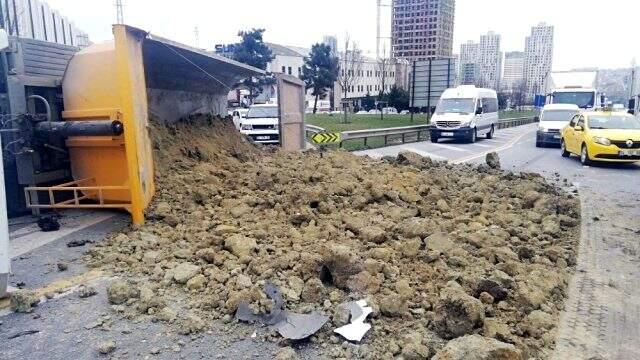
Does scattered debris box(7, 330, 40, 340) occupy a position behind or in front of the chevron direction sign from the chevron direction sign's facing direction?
in front

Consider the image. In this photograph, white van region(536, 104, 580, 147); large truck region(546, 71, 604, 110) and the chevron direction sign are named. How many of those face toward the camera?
3

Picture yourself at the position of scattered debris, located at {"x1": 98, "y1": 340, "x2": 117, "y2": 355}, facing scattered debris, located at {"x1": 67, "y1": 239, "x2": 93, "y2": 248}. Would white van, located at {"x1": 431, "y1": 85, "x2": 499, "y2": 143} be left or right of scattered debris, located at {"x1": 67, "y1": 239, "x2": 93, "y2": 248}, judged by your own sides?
right

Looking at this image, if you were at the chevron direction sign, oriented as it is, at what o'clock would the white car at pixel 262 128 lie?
The white car is roughly at 4 o'clock from the chevron direction sign.

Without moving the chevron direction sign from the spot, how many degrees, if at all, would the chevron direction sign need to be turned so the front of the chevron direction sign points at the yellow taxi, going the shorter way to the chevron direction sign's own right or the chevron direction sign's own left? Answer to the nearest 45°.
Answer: approximately 90° to the chevron direction sign's own left

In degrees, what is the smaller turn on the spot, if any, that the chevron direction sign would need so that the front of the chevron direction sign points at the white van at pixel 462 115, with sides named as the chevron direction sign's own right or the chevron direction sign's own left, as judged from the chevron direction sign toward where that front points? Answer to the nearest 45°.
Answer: approximately 135° to the chevron direction sign's own left

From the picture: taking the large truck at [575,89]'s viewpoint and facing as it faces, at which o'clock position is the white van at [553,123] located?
The white van is roughly at 12 o'clock from the large truck.

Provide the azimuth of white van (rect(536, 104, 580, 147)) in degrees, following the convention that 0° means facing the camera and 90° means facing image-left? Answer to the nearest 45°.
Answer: approximately 0°

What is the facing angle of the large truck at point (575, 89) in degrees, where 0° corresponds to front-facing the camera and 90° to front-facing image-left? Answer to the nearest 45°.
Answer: approximately 0°

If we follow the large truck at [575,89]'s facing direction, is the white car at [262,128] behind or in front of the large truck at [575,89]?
in front

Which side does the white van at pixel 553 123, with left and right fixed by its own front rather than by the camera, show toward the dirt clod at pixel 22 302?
front

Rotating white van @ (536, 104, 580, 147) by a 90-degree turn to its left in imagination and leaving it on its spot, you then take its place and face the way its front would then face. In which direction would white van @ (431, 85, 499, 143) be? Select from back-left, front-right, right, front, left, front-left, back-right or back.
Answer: back

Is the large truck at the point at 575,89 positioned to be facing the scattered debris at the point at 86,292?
yes
